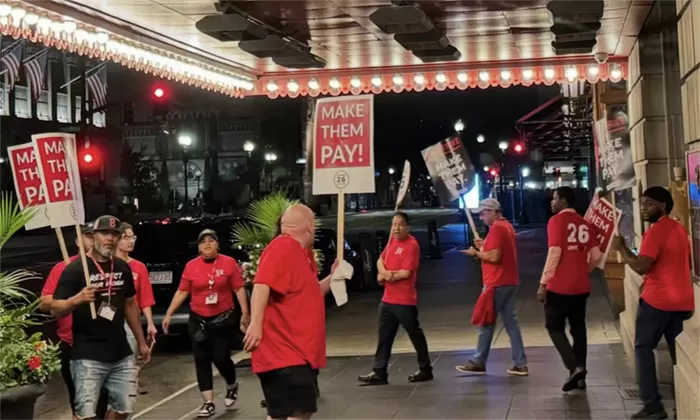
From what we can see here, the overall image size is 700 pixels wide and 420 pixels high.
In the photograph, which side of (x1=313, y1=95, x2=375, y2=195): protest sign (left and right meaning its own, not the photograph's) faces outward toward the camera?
front

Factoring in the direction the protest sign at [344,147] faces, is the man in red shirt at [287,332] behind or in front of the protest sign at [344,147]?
in front

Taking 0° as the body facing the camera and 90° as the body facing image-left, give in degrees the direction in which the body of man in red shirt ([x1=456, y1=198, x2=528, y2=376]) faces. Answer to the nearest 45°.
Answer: approximately 90°

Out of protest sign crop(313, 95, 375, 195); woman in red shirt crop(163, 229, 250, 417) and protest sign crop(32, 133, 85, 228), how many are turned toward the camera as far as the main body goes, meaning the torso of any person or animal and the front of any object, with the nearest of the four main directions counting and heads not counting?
3

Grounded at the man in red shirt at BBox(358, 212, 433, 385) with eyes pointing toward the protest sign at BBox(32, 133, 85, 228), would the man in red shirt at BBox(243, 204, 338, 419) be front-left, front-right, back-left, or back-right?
front-left

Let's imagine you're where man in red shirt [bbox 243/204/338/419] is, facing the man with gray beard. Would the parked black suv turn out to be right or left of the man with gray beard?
right

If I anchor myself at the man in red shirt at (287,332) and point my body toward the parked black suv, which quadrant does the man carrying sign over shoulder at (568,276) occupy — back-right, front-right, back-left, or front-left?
front-right

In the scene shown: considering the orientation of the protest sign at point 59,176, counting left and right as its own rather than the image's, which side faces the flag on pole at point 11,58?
back

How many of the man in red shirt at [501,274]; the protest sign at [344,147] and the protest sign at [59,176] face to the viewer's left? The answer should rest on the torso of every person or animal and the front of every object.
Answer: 1

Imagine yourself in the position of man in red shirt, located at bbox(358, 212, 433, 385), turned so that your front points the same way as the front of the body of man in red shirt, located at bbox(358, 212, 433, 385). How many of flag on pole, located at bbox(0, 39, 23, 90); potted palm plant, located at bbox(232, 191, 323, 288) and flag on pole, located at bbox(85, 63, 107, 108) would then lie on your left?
0

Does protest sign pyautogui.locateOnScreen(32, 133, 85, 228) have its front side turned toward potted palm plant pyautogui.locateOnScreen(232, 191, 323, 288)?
no

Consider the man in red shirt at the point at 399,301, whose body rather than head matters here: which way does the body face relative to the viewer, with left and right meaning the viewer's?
facing the viewer and to the left of the viewer

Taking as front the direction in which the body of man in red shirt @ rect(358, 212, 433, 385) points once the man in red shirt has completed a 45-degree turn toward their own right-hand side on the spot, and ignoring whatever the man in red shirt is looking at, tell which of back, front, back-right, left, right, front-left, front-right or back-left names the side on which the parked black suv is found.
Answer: front-right

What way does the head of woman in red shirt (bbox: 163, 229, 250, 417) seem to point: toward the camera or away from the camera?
toward the camera
